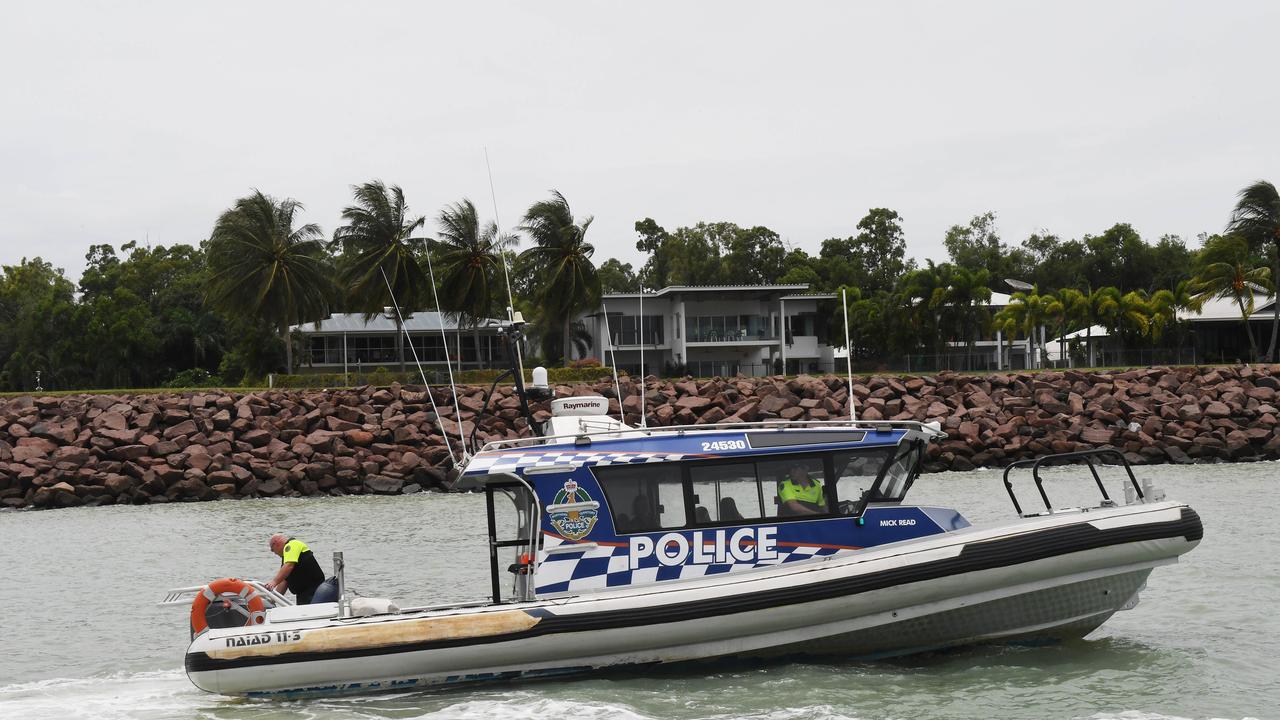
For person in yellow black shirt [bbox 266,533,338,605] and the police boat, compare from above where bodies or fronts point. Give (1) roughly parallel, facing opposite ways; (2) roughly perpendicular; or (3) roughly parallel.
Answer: roughly parallel, facing opposite ways

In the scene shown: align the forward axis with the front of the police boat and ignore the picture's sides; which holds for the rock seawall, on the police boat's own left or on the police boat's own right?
on the police boat's own left

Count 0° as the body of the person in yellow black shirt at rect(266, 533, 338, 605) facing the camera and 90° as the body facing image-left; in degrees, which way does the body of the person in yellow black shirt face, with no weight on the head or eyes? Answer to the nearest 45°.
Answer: approximately 90°

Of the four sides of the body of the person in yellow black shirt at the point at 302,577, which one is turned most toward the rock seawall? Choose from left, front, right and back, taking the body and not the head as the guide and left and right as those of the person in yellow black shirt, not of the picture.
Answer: right

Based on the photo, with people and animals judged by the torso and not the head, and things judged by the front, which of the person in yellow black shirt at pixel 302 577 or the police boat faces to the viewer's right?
the police boat

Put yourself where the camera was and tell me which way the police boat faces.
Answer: facing to the right of the viewer

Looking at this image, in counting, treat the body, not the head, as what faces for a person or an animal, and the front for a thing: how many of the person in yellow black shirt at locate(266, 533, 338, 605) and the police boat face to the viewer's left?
1
